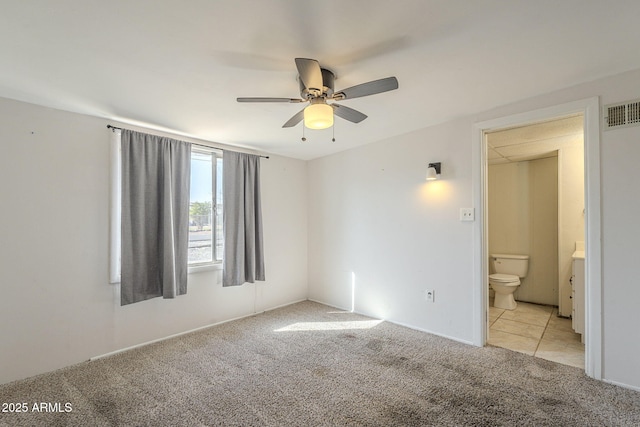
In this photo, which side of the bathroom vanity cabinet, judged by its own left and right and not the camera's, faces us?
left

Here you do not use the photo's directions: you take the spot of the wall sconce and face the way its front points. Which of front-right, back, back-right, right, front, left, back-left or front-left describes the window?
front-right

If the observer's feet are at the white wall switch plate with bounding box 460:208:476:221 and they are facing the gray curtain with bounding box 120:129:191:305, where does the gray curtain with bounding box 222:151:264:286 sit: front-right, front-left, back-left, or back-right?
front-right

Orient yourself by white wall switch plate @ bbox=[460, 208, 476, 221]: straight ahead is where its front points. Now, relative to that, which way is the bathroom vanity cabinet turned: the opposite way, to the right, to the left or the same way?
to the right

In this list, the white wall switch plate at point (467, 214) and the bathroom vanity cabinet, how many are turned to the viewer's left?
1

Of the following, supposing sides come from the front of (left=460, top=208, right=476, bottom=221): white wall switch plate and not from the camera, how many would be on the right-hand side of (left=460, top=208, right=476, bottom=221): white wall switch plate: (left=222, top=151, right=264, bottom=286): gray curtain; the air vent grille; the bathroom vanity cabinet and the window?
2

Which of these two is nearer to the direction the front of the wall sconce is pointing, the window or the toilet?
the window

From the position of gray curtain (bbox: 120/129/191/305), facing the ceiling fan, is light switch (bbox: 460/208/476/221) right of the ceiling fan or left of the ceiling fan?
left

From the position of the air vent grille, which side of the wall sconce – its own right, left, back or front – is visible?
left

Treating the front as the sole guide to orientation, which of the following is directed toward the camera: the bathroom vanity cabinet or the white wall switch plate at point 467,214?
the white wall switch plate

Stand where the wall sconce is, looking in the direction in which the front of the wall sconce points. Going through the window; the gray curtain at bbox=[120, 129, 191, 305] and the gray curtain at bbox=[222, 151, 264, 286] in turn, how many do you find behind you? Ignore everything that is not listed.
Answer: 0

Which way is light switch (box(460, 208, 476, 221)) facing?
toward the camera

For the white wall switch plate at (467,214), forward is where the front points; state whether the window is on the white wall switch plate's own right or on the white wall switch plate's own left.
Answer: on the white wall switch plate's own right
